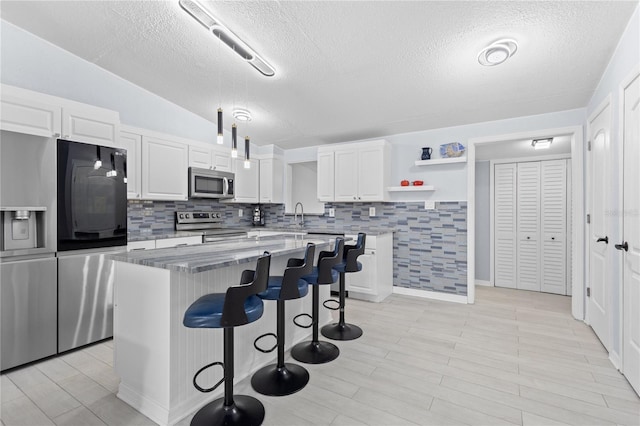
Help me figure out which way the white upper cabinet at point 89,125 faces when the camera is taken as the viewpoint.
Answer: facing the viewer and to the right of the viewer

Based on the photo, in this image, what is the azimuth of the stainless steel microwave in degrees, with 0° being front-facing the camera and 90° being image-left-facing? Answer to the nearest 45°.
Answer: approximately 315°

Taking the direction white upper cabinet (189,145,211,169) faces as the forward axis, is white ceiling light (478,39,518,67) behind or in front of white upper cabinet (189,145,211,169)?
in front

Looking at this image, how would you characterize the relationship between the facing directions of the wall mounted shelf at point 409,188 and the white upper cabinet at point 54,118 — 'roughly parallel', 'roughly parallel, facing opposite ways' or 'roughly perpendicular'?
roughly perpendicular

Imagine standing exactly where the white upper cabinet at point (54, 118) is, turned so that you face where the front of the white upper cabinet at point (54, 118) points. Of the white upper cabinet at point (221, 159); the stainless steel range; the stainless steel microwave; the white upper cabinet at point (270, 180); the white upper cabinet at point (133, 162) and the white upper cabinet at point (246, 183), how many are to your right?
0

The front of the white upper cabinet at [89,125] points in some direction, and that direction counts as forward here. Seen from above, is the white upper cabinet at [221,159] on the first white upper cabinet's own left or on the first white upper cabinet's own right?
on the first white upper cabinet's own left

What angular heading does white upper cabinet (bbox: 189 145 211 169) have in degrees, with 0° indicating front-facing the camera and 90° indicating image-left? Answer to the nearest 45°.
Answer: approximately 315°

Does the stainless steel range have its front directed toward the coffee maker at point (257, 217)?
no

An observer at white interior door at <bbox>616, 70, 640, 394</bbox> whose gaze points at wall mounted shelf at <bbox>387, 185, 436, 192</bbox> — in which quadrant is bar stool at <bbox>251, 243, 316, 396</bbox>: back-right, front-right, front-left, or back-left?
front-left

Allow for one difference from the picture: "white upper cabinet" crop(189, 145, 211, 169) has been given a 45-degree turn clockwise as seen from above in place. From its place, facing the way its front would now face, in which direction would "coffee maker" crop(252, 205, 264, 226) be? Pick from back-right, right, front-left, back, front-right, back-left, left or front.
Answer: back-left

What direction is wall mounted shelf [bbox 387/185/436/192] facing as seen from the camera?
toward the camera

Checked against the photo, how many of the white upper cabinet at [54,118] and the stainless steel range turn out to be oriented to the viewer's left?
0

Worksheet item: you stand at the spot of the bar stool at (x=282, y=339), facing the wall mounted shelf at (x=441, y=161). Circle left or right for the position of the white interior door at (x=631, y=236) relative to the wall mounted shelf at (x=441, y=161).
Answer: right

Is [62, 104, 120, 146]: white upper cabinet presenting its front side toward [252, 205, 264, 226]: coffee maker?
no

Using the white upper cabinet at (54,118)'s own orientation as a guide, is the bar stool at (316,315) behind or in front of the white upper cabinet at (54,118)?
in front

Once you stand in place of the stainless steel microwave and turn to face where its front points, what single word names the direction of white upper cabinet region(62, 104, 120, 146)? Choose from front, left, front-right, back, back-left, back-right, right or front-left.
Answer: right

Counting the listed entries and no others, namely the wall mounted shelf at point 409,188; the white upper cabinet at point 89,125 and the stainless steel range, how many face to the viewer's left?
0
